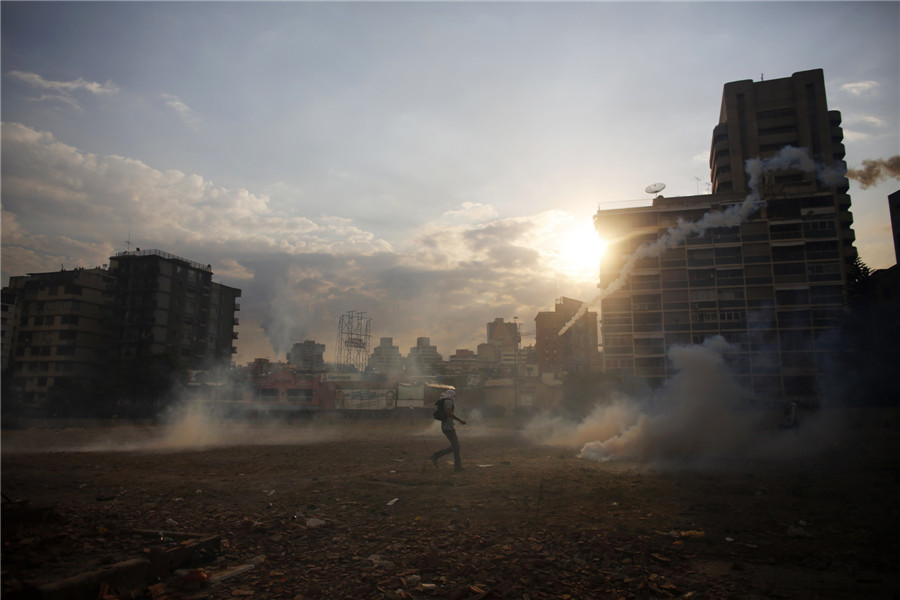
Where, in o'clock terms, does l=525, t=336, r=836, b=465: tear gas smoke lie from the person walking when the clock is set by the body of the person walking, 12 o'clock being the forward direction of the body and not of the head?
The tear gas smoke is roughly at 11 o'clock from the person walking.

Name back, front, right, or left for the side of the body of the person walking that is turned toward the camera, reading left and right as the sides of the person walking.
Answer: right
